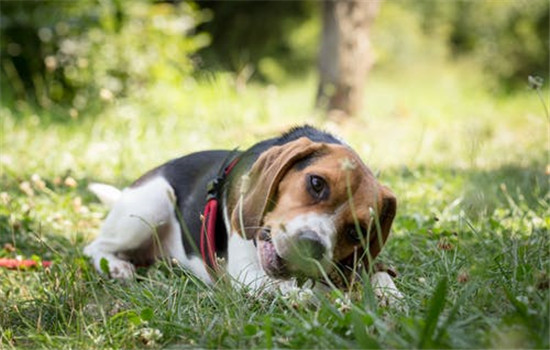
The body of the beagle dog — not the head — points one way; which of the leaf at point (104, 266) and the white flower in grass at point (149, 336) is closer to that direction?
the white flower in grass

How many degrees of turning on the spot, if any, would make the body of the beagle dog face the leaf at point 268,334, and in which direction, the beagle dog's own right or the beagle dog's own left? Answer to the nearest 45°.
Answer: approximately 45° to the beagle dog's own right

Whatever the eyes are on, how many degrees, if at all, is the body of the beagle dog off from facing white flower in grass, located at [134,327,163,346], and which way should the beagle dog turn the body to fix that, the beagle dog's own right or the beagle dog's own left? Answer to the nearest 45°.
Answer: approximately 90° to the beagle dog's own right

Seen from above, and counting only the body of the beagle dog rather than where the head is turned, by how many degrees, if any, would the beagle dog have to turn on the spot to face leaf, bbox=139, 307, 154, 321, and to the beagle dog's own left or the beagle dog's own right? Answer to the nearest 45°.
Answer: approximately 90° to the beagle dog's own right

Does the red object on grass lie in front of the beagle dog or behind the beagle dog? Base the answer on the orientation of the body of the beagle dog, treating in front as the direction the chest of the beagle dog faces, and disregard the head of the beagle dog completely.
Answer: behind

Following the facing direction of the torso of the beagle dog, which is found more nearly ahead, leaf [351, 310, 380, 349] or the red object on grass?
the leaf

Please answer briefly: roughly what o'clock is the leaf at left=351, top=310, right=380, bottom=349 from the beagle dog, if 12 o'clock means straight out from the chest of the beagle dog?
The leaf is roughly at 1 o'clock from the beagle dog.

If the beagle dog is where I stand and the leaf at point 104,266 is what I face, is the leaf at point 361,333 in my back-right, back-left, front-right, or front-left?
back-left

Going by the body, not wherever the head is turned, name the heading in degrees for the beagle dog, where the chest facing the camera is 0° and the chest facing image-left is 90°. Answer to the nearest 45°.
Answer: approximately 315°

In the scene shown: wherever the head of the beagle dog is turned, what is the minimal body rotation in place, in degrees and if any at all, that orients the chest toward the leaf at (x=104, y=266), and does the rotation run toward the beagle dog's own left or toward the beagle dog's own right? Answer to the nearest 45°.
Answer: approximately 180°
